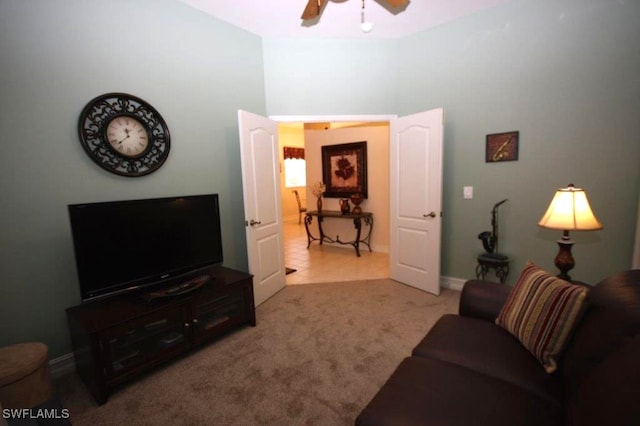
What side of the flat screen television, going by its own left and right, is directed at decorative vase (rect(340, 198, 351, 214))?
left

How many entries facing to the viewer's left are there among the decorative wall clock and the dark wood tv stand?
0

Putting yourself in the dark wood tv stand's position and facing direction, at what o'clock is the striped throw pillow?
The striped throw pillow is roughly at 12 o'clock from the dark wood tv stand.

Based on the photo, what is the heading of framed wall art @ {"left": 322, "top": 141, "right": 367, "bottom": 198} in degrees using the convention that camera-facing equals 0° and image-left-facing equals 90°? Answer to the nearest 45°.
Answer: approximately 45°

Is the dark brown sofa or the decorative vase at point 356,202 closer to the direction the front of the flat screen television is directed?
the dark brown sofa

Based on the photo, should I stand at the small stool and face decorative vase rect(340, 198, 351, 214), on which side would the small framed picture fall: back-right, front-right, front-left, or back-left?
front-right

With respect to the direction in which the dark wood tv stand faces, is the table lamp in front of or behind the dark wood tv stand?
in front

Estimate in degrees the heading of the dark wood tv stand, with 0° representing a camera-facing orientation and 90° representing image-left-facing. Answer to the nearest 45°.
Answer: approximately 315°

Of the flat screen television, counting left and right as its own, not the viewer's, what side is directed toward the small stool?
right

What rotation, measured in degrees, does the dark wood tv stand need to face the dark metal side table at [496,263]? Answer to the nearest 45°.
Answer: approximately 45° to its left

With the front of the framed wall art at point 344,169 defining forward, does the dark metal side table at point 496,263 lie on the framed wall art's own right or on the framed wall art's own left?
on the framed wall art's own left

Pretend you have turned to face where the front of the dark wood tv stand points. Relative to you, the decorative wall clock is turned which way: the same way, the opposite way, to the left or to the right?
the same way

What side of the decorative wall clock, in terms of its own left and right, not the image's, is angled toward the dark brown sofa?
front

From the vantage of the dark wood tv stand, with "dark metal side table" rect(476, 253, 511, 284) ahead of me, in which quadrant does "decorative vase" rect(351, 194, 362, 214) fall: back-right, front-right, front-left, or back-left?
front-left

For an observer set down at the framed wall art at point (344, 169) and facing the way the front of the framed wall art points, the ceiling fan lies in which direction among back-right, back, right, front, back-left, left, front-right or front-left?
front-left

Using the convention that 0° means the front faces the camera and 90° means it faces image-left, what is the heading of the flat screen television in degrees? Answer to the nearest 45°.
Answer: approximately 315°

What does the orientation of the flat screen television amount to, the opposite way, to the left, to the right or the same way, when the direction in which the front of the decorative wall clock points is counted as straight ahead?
the same way

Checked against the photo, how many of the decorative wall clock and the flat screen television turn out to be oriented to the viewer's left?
0

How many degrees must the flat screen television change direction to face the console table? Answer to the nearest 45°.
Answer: approximately 90° to its left

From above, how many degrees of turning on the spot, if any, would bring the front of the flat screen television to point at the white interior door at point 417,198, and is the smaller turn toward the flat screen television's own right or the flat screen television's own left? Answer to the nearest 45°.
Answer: approximately 45° to the flat screen television's own left

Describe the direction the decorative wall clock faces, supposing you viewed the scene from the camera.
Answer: facing the viewer and to the right of the viewer
